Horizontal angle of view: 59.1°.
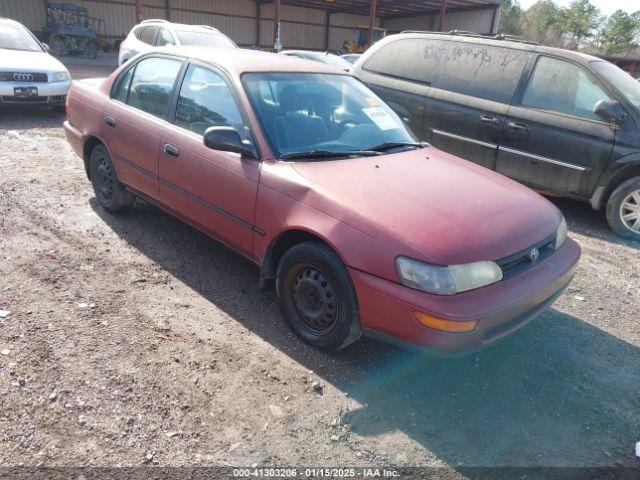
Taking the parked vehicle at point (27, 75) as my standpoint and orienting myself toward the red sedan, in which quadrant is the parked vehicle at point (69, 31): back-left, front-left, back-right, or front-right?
back-left

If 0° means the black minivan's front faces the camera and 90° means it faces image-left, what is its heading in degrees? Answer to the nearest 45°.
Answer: approximately 315°

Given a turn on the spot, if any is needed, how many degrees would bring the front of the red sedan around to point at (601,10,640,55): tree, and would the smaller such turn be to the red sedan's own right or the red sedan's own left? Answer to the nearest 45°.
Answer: approximately 90° to the red sedan's own left

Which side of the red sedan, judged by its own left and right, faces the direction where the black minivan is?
left

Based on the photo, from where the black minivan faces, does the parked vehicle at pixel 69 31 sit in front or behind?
behind

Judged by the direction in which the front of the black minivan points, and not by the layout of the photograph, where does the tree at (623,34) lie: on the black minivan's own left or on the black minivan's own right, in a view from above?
on the black minivan's own left

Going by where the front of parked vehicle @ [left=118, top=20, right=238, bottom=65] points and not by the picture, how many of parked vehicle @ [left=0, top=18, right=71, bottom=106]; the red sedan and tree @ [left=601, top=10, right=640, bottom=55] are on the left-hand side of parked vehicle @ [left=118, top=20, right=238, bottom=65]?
1

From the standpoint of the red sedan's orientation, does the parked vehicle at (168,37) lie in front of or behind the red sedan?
behind

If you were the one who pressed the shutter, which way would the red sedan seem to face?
facing the viewer and to the right of the viewer
